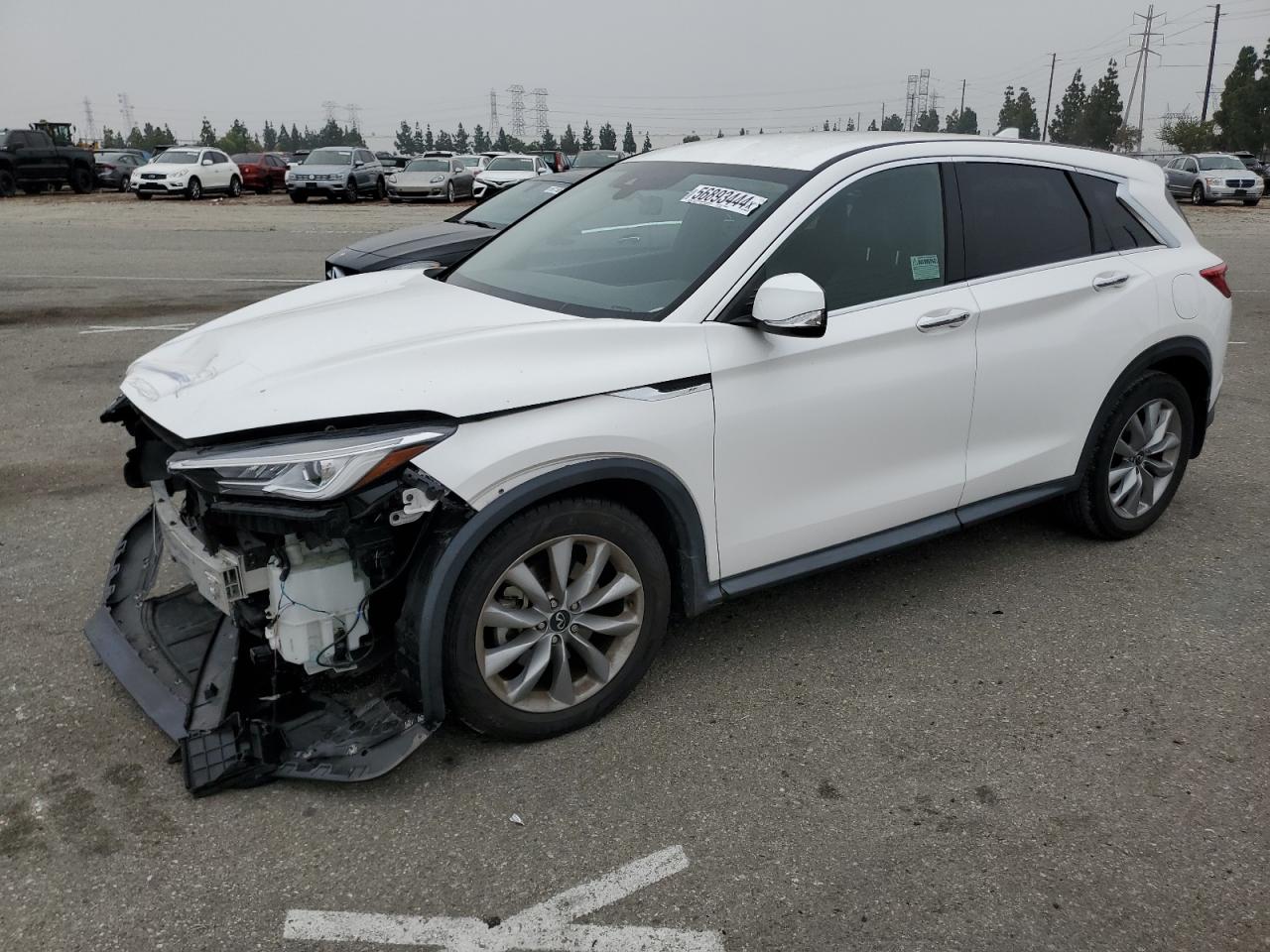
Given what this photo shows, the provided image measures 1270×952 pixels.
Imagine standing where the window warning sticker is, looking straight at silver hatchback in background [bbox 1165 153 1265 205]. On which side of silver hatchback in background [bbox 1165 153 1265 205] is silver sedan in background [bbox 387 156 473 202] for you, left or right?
left

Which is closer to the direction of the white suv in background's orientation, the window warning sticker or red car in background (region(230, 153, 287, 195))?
the window warning sticker

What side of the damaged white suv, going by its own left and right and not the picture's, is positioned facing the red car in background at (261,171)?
right

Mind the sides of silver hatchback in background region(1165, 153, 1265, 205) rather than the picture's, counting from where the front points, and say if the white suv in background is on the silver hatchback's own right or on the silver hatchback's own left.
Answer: on the silver hatchback's own right

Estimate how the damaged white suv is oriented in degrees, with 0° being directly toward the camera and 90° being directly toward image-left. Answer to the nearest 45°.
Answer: approximately 45°

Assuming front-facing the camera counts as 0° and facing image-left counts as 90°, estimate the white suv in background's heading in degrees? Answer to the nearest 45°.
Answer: approximately 45°

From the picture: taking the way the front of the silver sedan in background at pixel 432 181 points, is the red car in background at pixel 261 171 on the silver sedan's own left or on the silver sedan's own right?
on the silver sedan's own right

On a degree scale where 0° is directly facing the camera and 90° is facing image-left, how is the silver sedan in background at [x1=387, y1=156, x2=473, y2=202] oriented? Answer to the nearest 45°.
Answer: approximately 45°
